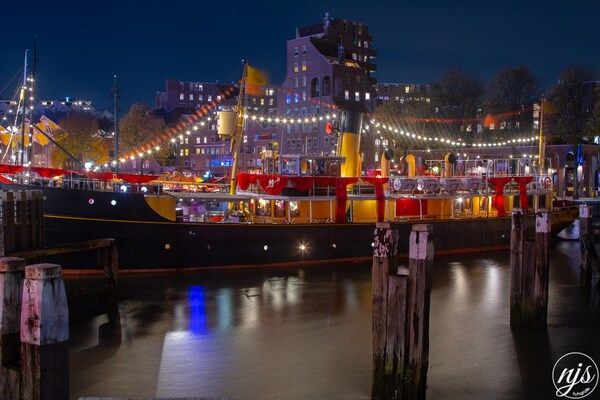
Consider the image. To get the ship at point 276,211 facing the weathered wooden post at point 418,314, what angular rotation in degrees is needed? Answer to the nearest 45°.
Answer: approximately 90° to its left

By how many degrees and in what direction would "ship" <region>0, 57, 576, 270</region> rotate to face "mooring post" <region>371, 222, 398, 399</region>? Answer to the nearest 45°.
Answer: approximately 90° to its left

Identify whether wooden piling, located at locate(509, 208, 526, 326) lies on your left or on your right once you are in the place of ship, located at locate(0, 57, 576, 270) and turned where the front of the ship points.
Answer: on your left

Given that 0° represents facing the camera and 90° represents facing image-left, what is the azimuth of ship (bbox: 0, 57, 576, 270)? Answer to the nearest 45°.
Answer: approximately 90°

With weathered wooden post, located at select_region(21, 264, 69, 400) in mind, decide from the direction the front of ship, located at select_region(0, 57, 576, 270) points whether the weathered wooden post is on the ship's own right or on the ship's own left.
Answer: on the ship's own left

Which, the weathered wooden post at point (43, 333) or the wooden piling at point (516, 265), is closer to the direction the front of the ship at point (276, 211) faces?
the weathered wooden post

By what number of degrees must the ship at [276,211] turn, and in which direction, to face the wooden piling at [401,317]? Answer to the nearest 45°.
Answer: approximately 90° to its left

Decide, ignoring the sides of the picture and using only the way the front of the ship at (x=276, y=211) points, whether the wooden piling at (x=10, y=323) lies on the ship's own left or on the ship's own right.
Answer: on the ship's own left

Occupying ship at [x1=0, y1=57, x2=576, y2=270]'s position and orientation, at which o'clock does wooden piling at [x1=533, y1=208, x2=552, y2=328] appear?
The wooden piling is roughly at 8 o'clock from the ship.
